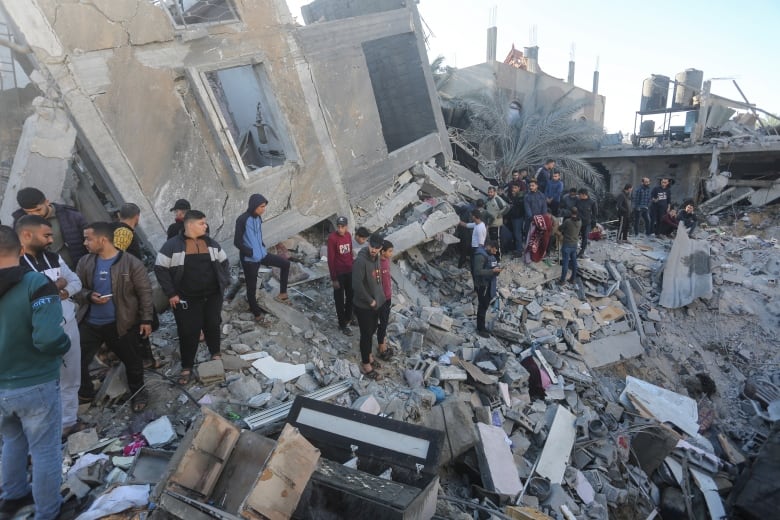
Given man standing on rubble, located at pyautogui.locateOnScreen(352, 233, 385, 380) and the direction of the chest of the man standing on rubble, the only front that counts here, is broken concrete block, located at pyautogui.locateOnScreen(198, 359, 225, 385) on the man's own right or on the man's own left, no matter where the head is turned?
on the man's own right

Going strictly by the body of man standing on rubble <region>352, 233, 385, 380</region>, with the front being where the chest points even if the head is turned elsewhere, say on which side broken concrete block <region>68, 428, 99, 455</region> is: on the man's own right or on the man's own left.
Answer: on the man's own right

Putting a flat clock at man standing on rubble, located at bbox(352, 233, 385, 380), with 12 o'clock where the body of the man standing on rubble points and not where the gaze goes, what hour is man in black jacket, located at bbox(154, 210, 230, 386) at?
The man in black jacket is roughly at 4 o'clock from the man standing on rubble.

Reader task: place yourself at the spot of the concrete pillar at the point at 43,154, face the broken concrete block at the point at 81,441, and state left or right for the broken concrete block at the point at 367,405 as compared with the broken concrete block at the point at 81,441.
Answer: left

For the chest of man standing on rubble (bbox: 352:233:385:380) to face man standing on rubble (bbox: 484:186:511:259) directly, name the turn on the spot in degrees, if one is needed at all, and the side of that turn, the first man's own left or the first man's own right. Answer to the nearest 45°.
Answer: approximately 90° to the first man's own left

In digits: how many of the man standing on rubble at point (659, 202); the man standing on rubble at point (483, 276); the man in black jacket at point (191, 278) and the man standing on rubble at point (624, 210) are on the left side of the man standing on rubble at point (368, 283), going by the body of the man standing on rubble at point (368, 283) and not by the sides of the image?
3

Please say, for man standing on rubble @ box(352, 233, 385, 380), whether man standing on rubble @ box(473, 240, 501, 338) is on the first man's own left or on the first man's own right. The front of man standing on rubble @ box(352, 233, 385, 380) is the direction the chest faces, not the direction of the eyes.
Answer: on the first man's own left

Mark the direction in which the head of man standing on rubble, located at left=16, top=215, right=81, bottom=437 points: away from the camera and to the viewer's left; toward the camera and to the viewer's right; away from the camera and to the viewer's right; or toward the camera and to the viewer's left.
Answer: toward the camera and to the viewer's right
